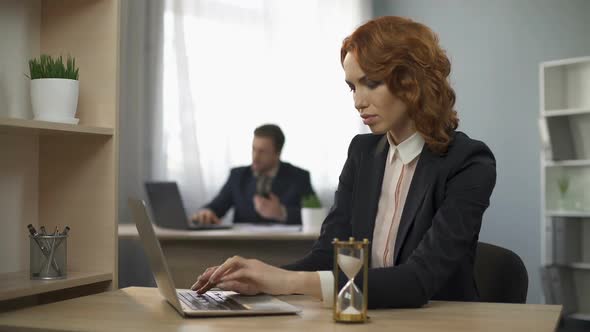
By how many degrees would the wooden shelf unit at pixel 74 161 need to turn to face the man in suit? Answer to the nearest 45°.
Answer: approximately 90° to its left

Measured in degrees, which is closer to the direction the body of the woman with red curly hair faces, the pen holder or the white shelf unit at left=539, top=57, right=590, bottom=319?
the pen holder

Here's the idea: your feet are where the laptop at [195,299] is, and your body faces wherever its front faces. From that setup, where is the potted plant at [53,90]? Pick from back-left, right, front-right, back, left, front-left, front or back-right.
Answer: back-left

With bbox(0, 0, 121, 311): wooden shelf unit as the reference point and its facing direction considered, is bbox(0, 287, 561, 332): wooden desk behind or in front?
in front

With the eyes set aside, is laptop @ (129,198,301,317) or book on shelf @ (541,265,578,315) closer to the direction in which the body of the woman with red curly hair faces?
the laptop

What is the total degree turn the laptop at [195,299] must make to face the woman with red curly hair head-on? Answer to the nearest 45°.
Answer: approximately 45° to its left

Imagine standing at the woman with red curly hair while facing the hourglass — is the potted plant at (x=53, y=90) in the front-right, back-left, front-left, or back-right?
front-right

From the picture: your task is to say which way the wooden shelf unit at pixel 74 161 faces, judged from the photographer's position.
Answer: facing the viewer and to the right of the viewer

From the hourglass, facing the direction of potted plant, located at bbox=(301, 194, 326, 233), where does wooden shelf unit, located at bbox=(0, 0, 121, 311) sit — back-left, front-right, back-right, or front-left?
front-left

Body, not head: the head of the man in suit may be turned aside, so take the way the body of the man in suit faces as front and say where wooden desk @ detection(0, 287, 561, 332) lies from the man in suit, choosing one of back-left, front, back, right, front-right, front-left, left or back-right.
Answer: front-left

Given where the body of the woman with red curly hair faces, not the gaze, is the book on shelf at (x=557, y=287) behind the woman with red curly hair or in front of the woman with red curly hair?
behind

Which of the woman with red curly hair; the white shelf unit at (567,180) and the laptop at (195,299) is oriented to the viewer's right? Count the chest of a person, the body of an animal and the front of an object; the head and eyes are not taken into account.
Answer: the laptop

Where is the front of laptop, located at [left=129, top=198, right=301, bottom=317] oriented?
to the viewer's right

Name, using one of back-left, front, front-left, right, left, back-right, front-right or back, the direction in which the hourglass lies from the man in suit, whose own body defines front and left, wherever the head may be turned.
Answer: front-left

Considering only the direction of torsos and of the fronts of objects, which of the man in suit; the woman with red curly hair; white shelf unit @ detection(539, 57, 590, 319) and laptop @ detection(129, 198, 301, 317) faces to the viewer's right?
the laptop

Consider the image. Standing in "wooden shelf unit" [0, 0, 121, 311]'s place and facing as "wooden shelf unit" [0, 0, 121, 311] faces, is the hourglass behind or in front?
in front

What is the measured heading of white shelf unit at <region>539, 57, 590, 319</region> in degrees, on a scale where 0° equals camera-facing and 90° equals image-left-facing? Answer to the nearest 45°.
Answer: approximately 45°

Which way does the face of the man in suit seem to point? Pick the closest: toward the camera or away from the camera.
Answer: toward the camera

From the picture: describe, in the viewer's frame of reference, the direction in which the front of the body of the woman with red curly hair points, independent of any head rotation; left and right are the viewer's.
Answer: facing the viewer and to the left of the viewer
